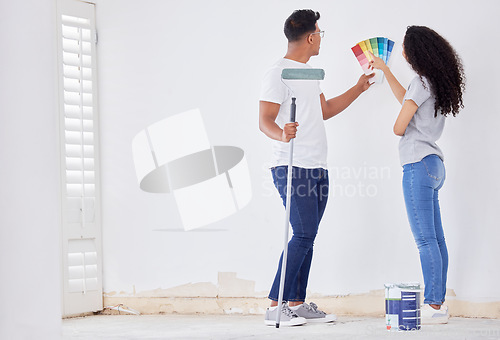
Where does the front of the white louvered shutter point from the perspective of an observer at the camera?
facing the viewer and to the right of the viewer

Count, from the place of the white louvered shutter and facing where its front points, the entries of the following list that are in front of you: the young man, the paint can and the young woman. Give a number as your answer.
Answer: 3

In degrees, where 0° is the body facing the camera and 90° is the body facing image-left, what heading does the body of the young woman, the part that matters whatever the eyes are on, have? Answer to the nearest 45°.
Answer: approximately 135°

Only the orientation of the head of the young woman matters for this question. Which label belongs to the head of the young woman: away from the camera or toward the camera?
away from the camera

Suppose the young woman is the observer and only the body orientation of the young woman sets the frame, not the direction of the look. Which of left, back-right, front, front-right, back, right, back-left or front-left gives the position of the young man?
front-left

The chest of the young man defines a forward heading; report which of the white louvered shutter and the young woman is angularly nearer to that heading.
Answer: the young woman

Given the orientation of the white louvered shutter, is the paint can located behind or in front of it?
in front
